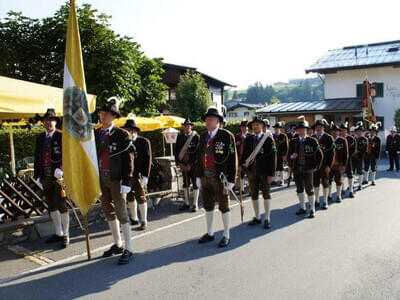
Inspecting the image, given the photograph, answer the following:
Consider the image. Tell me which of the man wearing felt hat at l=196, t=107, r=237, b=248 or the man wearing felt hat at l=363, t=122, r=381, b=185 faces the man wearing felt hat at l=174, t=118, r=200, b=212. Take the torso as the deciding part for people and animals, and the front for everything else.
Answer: the man wearing felt hat at l=363, t=122, r=381, b=185

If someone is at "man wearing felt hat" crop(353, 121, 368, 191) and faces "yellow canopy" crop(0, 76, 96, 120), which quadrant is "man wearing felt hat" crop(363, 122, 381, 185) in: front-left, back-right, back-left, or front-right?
back-right

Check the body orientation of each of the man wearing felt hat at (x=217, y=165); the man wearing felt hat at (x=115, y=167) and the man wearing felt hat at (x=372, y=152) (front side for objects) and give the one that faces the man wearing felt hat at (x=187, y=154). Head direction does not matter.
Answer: the man wearing felt hat at (x=372, y=152)

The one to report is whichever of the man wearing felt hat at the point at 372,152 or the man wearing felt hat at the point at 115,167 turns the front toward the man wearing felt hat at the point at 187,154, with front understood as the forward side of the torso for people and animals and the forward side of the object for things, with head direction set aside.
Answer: the man wearing felt hat at the point at 372,152

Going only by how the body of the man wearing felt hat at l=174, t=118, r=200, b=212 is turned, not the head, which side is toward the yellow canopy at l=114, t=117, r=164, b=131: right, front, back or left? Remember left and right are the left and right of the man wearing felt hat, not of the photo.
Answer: back

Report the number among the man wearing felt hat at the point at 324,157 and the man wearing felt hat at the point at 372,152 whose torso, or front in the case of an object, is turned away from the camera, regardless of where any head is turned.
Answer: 0

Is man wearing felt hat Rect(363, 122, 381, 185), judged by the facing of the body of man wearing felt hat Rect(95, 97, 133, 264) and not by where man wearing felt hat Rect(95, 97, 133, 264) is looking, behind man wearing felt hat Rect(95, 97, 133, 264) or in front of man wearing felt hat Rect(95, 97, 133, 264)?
behind

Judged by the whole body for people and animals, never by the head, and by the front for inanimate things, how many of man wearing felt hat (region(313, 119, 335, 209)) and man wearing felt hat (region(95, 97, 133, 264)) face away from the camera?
0
